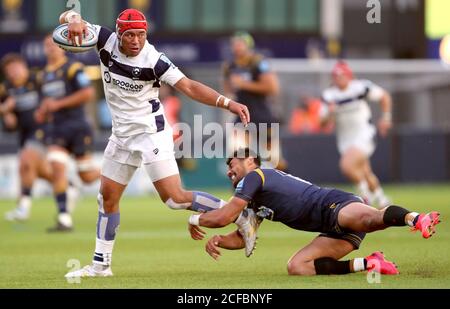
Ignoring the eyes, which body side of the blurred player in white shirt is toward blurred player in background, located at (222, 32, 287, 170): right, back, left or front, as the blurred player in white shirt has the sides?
front

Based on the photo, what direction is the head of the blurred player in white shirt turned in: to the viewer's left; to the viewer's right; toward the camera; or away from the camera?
toward the camera

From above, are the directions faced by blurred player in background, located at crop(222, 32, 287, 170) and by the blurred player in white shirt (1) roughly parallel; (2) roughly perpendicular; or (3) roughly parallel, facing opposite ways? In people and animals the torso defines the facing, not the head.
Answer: roughly parallel

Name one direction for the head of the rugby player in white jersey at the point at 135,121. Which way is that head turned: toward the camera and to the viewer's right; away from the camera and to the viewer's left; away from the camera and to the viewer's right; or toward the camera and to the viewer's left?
toward the camera and to the viewer's right

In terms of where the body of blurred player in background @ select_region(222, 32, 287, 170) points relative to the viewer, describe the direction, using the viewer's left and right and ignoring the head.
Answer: facing the viewer and to the left of the viewer

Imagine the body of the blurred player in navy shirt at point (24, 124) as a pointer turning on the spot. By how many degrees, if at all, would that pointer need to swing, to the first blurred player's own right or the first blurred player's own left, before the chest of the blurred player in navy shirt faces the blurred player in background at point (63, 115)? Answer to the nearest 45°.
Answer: approximately 45° to the first blurred player's own left

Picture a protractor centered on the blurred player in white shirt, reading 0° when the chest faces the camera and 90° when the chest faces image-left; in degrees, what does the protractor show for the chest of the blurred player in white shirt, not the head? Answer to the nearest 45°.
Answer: approximately 45°

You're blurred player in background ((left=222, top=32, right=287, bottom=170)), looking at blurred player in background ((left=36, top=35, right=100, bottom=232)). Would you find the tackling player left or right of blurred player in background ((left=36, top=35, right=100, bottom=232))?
left

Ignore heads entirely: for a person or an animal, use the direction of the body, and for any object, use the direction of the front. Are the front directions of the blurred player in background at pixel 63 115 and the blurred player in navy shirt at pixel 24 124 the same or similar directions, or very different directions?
same or similar directions

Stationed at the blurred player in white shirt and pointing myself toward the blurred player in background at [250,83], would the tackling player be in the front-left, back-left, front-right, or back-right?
front-left

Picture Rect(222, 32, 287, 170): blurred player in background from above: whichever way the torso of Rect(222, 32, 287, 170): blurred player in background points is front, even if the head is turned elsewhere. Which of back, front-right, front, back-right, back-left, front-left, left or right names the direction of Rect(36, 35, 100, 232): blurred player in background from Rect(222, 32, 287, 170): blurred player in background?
front

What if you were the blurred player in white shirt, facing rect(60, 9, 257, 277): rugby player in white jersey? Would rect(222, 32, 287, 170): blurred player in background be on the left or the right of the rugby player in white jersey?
right
